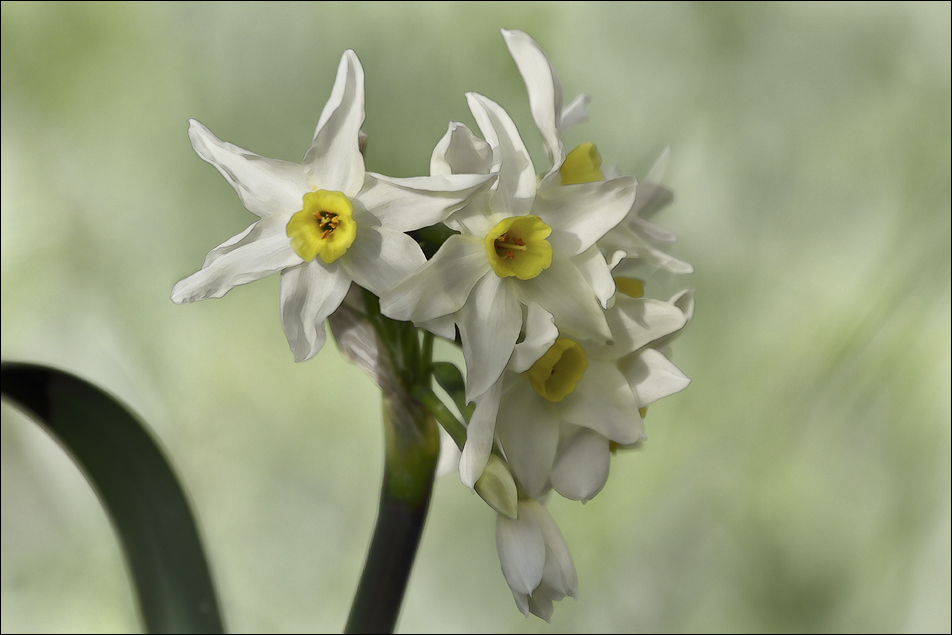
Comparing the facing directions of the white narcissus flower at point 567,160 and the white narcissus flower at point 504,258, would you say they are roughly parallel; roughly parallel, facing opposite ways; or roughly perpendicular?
roughly perpendicular

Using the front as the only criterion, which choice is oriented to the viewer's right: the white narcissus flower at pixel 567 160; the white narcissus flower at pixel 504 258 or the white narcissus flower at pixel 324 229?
the white narcissus flower at pixel 567 160

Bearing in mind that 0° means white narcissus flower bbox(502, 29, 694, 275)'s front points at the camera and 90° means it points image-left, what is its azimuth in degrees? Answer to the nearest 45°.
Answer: approximately 270°

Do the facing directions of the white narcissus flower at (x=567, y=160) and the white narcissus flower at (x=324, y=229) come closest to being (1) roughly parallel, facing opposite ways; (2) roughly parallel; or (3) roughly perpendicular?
roughly perpendicular
